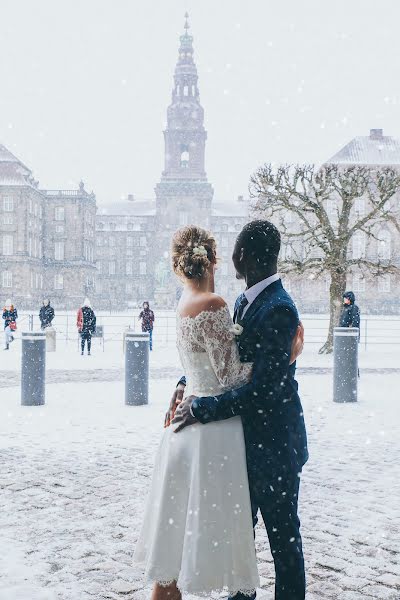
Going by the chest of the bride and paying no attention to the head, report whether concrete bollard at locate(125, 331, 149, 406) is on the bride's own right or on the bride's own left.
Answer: on the bride's own left

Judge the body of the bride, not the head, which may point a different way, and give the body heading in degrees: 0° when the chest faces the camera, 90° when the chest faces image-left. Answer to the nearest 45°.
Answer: approximately 225°

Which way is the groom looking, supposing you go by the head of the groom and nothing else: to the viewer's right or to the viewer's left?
to the viewer's left

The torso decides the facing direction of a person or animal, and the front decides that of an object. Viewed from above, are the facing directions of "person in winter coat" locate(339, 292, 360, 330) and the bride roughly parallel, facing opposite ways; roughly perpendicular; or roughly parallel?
roughly parallel, facing opposite ways

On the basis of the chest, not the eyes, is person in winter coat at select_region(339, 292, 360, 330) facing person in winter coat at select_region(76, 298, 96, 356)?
no

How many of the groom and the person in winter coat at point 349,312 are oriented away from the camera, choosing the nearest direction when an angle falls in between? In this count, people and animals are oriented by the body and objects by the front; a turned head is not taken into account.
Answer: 0

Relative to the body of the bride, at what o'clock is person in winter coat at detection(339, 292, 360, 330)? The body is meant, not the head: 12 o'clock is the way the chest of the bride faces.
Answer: The person in winter coat is roughly at 11 o'clock from the bride.

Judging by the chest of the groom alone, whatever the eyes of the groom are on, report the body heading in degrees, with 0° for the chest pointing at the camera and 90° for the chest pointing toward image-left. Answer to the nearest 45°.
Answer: approximately 90°

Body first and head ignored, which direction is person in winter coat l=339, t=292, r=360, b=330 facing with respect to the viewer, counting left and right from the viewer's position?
facing the viewer and to the left of the viewer

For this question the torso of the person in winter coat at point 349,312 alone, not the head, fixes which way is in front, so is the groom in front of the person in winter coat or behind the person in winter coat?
in front

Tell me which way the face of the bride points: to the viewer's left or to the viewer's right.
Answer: to the viewer's right

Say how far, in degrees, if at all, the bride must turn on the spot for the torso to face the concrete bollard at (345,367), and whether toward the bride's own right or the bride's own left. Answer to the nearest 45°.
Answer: approximately 45° to the bride's own left

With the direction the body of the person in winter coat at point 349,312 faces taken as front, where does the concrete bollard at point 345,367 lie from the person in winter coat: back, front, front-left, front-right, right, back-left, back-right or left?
front-left
